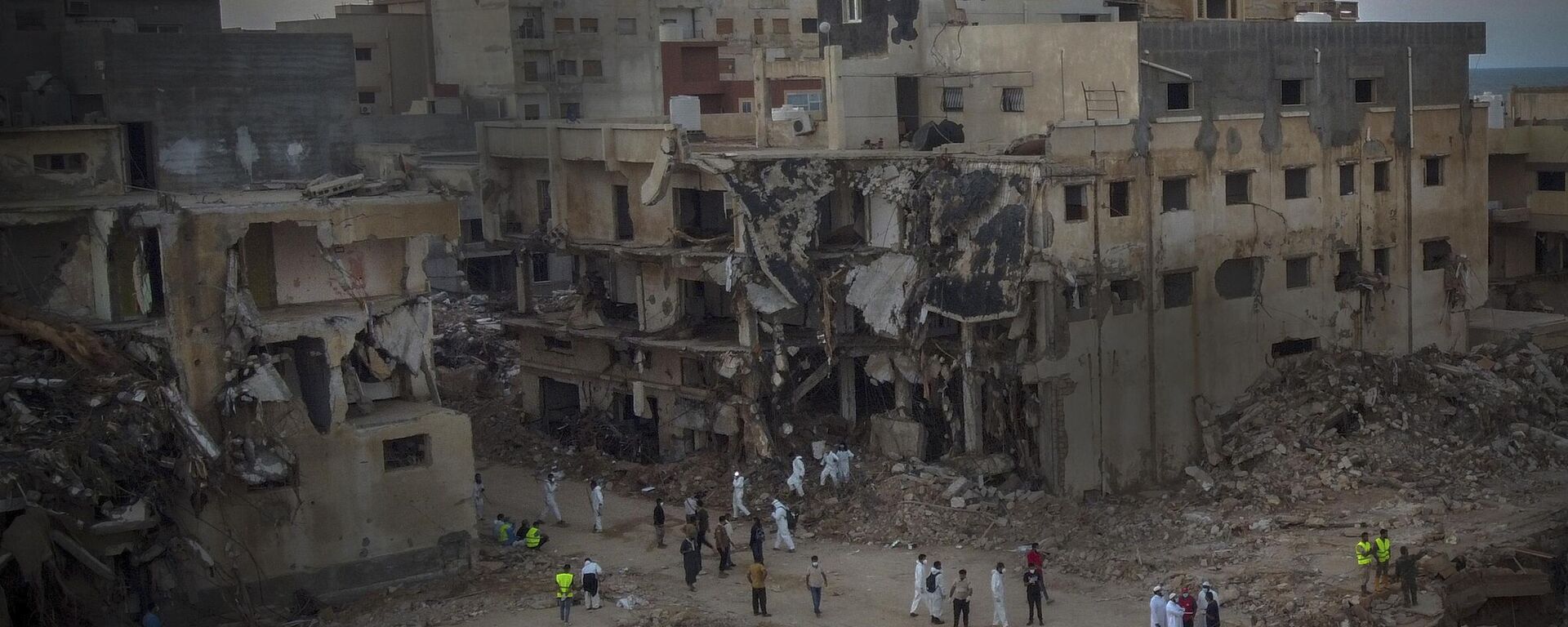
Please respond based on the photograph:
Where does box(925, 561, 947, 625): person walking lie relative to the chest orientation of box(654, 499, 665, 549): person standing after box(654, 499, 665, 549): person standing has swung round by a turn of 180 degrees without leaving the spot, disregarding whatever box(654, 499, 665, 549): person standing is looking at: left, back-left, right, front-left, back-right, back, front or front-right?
front-left

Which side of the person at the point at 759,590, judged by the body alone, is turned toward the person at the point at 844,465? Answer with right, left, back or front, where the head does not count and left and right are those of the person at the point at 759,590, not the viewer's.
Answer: front

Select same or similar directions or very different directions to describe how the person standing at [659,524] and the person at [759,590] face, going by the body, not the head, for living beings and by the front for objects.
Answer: same or similar directions

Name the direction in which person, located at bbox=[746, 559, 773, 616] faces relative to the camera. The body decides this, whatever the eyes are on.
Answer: away from the camera

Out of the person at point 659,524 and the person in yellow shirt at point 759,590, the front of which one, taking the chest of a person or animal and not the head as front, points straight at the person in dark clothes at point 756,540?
the person in yellow shirt at point 759,590

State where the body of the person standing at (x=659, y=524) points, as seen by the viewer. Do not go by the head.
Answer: away from the camera

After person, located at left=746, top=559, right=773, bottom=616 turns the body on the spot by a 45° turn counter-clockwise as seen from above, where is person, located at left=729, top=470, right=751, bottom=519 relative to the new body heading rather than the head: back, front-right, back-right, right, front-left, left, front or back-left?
front-right

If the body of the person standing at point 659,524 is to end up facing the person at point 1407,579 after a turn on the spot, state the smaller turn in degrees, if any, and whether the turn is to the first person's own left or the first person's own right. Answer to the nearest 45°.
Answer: approximately 135° to the first person's own right

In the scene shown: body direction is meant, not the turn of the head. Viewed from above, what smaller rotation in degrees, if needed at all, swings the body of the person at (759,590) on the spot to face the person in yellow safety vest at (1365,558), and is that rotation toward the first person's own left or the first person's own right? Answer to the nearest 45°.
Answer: approximately 90° to the first person's own right
